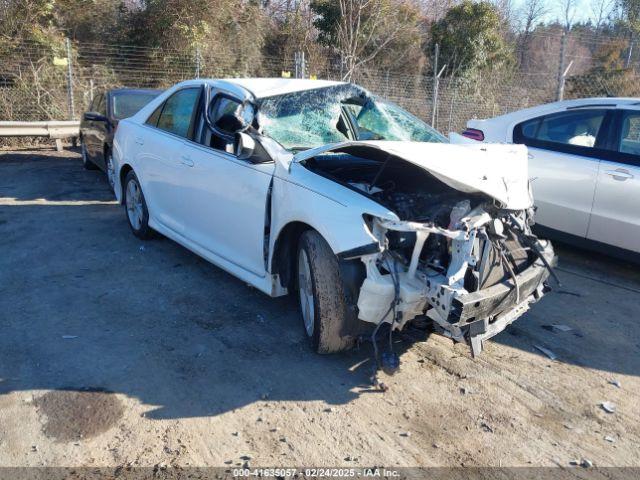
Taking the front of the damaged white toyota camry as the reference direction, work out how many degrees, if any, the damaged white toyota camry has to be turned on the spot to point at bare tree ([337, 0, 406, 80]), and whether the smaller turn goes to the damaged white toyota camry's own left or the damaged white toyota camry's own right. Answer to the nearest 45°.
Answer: approximately 135° to the damaged white toyota camry's own left

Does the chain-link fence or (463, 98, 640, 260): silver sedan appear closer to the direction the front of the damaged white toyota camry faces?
the silver sedan

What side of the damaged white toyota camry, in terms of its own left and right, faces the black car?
back

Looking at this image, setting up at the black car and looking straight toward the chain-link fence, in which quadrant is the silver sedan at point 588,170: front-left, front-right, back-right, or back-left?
back-right

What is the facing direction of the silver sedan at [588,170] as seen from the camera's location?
facing the viewer and to the right of the viewer

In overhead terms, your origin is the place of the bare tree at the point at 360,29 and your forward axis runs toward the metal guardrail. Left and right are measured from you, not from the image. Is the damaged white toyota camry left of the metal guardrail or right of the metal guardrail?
left

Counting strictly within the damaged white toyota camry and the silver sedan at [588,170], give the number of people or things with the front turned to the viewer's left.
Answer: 0

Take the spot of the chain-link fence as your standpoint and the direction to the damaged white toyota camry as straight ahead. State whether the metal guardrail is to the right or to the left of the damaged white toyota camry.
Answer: right
